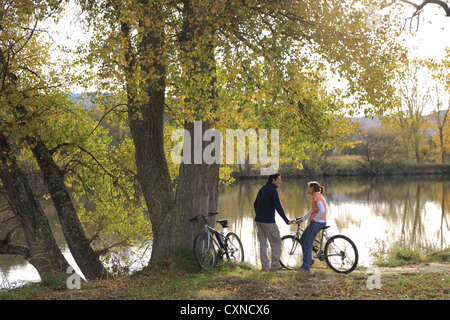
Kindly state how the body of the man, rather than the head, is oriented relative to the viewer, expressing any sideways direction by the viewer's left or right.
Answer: facing away from the viewer and to the right of the viewer

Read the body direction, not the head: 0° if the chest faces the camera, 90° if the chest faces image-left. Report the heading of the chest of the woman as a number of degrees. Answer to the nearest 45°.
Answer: approximately 90°

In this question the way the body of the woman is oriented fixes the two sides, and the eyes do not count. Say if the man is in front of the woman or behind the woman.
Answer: in front

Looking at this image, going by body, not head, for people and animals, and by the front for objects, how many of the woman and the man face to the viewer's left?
1

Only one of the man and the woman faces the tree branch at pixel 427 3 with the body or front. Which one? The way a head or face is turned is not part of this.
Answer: the man

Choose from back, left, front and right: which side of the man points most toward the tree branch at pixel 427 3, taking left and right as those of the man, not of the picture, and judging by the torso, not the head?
front

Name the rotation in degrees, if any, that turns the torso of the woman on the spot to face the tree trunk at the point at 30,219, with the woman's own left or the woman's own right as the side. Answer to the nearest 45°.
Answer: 0° — they already face it
